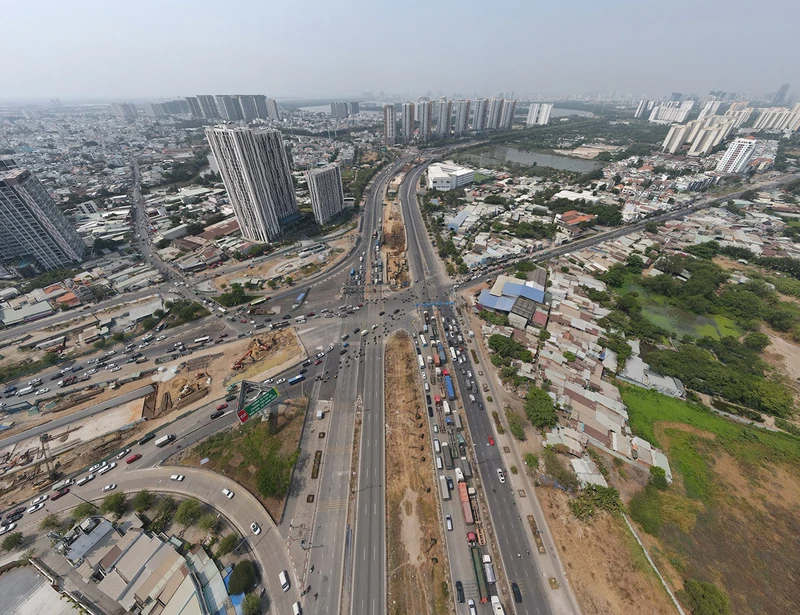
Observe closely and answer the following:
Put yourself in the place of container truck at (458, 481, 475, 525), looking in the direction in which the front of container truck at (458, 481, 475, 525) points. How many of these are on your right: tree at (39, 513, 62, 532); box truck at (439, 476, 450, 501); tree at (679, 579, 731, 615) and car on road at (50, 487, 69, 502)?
1

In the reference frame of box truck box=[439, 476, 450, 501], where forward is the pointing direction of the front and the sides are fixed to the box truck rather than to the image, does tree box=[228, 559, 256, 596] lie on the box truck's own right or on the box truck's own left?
on the box truck's own left

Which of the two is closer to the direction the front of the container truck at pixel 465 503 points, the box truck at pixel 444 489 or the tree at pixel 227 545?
the box truck

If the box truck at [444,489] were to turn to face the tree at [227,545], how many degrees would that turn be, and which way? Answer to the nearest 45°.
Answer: approximately 135° to its left

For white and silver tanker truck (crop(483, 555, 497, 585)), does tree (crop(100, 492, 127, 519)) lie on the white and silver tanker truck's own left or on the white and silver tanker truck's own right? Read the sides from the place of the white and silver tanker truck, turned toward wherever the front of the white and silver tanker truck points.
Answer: on the white and silver tanker truck's own left

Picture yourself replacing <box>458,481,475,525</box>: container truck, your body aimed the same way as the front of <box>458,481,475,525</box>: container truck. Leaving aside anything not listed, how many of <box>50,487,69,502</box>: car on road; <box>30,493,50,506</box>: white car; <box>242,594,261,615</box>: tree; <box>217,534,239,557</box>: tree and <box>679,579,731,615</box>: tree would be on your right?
1

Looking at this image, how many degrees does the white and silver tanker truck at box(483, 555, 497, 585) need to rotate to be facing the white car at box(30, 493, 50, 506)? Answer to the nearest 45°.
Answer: approximately 135° to its left

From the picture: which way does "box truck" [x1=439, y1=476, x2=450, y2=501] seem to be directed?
away from the camera

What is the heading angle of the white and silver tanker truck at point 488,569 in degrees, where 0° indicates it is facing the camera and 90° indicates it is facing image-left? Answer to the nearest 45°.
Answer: approximately 180°

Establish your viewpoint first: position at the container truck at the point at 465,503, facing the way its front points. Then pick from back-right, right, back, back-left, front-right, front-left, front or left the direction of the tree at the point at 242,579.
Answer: back-left

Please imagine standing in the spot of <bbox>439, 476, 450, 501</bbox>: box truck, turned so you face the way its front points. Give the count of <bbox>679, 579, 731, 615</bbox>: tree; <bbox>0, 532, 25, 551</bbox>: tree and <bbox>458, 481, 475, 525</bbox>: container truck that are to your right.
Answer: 2

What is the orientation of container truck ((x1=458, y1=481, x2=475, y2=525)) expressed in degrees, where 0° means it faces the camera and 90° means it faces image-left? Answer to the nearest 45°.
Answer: approximately 180°

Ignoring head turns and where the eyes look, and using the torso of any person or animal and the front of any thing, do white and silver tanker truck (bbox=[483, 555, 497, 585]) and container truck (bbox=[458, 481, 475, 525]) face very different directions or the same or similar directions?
same or similar directions

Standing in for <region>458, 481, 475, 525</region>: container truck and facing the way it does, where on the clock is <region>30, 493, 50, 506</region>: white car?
The white car is roughly at 8 o'clock from the container truck.

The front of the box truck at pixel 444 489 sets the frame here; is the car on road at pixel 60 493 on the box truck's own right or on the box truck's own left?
on the box truck's own left

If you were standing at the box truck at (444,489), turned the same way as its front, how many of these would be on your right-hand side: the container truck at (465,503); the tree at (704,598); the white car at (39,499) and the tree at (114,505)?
2
